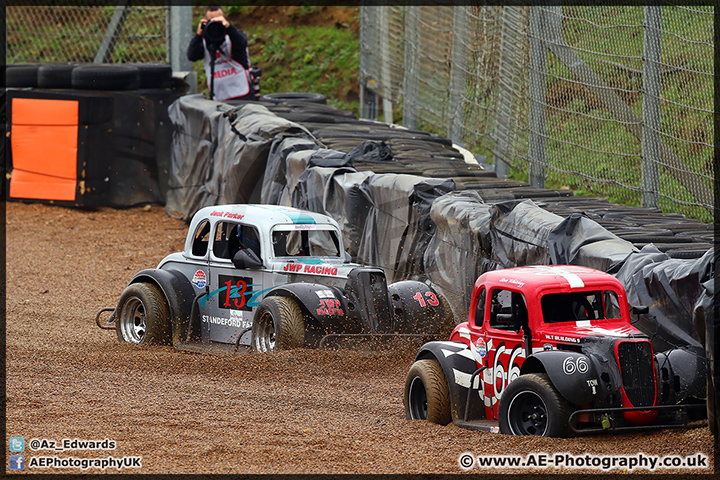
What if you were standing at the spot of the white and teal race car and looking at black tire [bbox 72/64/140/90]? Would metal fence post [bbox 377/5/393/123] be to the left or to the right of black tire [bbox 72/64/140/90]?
right

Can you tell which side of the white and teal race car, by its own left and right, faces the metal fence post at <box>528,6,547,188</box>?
left

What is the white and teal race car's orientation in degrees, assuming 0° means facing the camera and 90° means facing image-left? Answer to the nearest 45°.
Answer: approximately 315°

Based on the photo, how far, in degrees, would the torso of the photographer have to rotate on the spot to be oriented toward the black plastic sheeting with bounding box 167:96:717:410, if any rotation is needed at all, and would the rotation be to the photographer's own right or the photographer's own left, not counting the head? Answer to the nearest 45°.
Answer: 0° — they already face it

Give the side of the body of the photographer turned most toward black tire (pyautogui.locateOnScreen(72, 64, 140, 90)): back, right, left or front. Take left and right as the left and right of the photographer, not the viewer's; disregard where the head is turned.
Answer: right

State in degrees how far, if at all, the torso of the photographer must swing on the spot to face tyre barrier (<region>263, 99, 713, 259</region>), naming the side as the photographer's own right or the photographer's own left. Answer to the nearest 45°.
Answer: approximately 45° to the photographer's own left

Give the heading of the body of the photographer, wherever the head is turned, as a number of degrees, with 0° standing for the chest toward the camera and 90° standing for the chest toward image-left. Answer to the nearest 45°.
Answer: approximately 0°
